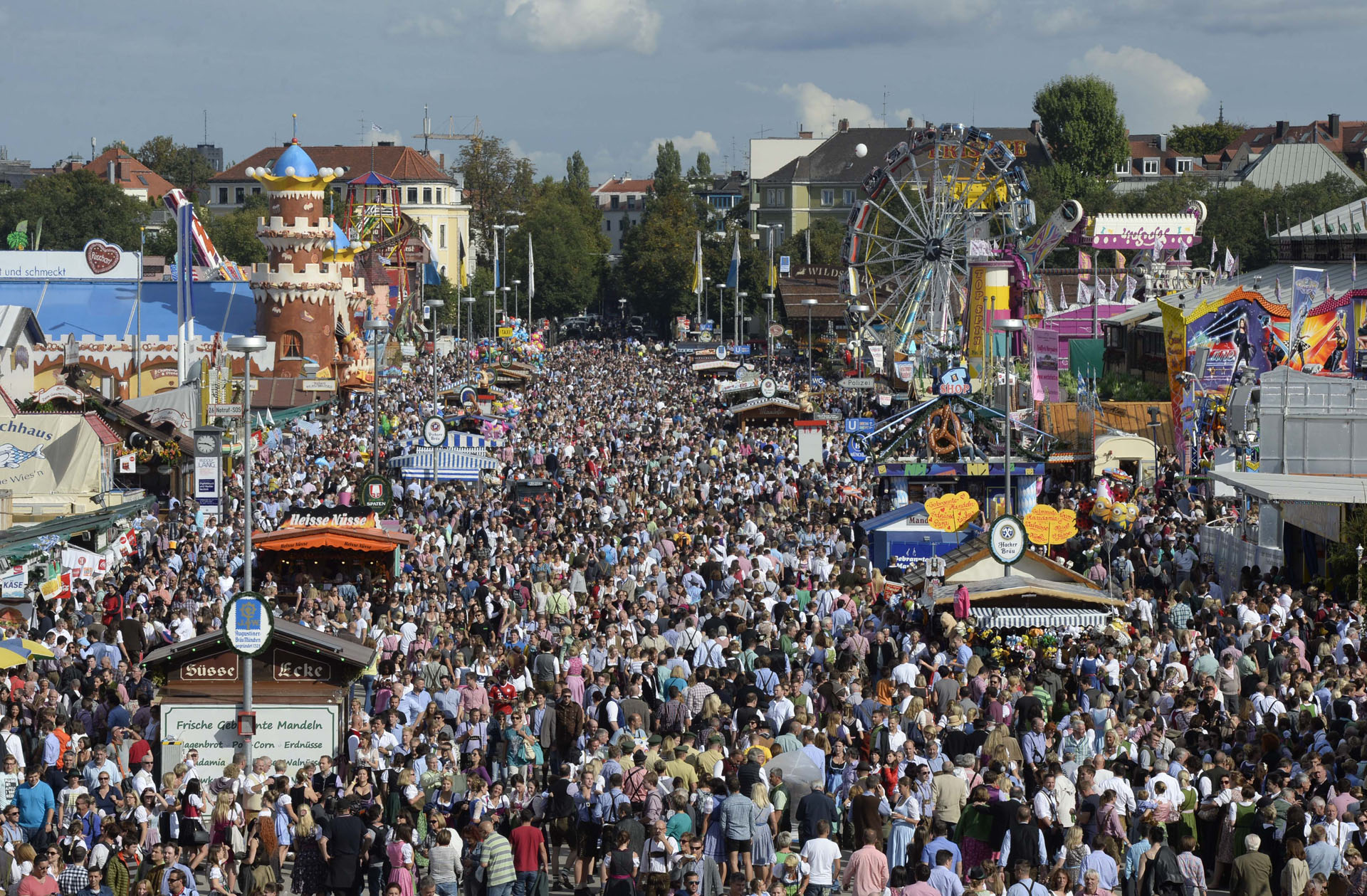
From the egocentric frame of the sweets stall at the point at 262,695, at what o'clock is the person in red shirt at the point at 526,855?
The person in red shirt is roughly at 11 o'clock from the sweets stall.

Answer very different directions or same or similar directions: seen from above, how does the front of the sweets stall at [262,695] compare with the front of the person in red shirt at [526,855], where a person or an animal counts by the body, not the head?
very different directions

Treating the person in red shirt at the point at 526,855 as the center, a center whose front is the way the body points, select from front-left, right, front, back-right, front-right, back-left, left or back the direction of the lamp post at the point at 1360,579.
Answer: front-right

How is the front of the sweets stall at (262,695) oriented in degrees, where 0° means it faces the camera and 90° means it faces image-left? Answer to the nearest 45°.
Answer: approximately 0°

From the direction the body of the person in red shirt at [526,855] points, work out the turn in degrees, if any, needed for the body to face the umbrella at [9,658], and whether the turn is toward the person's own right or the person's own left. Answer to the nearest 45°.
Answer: approximately 45° to the person's own left

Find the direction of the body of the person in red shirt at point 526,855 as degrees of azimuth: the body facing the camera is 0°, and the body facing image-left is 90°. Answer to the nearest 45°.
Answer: approximately 180°

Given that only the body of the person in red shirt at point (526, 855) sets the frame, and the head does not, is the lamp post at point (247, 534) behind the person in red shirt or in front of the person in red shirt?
in front

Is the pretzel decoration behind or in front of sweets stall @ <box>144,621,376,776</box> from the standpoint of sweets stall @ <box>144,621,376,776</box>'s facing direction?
behind

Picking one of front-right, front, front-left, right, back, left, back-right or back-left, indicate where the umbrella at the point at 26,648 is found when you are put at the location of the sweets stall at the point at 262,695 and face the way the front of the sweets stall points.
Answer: back-right

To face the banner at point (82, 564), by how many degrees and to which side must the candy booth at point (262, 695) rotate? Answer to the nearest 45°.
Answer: approximately 180°

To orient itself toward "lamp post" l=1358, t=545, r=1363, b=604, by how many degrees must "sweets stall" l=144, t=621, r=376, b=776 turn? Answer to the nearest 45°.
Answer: approximately 90° to its left

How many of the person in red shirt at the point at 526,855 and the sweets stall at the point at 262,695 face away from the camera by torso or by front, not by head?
1

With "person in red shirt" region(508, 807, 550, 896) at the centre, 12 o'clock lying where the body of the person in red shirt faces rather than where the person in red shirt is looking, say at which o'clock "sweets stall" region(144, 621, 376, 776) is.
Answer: The sweets stall is roughly at 11 o'clock from the person in red shirt.

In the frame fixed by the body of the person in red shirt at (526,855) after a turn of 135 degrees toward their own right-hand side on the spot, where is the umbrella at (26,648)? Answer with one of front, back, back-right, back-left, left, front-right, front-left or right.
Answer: back
